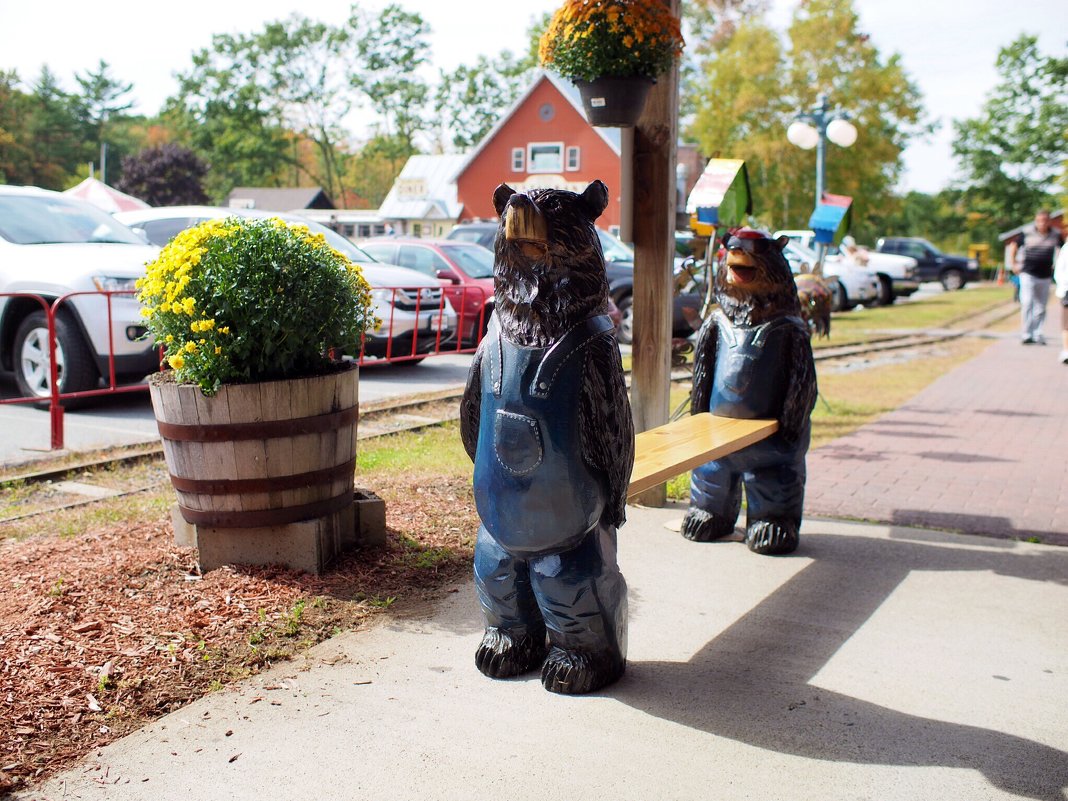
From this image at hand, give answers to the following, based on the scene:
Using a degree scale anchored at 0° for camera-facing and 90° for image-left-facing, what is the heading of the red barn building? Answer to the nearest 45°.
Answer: approximately 0°

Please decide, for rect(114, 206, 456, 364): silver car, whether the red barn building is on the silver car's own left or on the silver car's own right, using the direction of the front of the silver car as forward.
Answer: on the silver car's own left

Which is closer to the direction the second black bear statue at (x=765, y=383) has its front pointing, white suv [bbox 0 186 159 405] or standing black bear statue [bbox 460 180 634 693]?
the standing black bear statue

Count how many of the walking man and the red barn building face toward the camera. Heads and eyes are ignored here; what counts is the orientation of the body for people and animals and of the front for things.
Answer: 2

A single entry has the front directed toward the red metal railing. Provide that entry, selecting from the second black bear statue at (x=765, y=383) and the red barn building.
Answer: the red barn building

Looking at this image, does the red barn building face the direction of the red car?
yes

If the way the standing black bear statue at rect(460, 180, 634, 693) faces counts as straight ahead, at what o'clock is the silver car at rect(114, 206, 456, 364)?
The silver car is roughly at 4 o'clock from the standing black bear statue.
